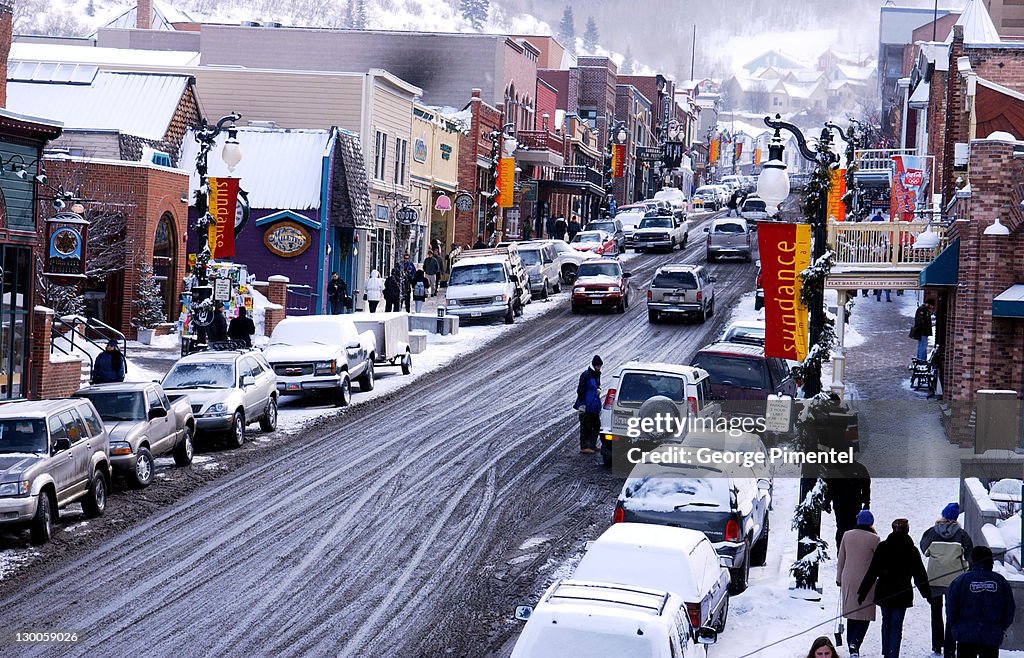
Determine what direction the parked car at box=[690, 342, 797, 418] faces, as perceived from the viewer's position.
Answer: facing away from the viewer and to the right of the viewer

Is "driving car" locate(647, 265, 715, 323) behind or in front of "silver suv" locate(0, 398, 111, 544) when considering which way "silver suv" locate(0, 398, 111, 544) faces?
behind

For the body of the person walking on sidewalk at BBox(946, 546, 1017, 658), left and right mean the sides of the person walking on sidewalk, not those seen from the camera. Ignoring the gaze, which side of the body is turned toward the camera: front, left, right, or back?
back

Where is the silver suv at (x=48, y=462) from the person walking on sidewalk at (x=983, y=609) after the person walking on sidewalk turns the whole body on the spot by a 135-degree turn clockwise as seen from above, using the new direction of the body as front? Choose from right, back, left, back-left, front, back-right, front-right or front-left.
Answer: back-right

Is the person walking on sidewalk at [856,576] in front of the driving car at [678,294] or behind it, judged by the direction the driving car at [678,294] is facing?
behind

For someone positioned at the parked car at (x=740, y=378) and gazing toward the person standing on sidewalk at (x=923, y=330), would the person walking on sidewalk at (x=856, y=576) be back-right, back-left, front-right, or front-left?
back-right

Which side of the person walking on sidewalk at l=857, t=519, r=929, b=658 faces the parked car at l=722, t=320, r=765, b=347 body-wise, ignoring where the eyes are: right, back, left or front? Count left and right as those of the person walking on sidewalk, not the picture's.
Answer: front

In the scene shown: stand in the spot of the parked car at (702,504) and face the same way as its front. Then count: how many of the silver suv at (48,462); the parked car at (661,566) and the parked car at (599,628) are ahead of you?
0

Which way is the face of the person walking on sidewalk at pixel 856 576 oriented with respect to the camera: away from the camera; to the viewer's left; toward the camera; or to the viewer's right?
away from the camera

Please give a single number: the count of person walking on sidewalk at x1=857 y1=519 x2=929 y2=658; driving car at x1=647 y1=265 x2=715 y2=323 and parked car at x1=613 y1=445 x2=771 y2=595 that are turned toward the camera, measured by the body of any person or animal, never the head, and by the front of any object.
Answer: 0

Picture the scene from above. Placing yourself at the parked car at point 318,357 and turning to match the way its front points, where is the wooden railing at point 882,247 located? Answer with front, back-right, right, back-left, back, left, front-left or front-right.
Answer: back-left

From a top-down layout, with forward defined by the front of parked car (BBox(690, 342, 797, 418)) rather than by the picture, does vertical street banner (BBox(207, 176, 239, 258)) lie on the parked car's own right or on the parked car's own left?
on the parked car's own left

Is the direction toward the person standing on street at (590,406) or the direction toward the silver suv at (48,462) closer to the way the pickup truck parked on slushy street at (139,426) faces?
the silver suv

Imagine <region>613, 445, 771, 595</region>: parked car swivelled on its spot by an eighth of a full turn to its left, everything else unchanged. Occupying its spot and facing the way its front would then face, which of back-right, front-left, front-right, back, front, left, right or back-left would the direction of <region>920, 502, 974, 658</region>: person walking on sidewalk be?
back-right

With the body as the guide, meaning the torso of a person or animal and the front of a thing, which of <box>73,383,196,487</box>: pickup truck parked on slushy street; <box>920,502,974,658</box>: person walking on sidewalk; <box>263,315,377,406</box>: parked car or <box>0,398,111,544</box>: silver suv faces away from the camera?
the person walking on sidewalk

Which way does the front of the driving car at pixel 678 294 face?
away from the camera

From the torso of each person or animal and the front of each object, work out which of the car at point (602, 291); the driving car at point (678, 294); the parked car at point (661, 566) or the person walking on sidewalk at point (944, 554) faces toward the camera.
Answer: the car at point (602, 291)

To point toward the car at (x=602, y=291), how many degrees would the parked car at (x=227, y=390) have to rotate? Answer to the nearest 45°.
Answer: approximately 180°

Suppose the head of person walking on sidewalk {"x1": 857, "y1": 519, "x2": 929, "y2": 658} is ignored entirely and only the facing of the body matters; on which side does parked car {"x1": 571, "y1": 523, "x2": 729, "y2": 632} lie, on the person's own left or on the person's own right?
on the person's own left

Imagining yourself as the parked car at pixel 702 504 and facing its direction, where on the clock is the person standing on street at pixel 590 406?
The person standing on street is roughly at 10 o'clock from the parked car.
